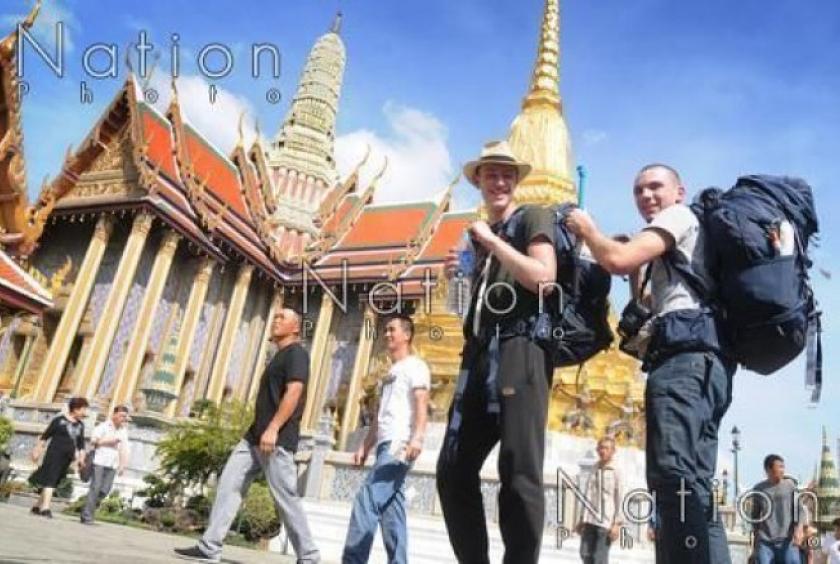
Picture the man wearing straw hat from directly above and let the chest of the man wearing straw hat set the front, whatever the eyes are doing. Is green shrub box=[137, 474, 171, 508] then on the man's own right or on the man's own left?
on the man's own right

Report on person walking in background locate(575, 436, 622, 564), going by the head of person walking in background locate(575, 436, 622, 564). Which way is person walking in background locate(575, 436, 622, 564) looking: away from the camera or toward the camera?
toward the camera

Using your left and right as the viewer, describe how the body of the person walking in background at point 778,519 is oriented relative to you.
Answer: facing the viewer

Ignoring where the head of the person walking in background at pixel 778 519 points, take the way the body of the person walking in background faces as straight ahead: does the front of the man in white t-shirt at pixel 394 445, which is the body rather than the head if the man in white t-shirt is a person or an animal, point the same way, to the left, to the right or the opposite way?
the same way

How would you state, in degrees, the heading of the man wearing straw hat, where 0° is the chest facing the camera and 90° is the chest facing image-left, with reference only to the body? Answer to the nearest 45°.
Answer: approximately 45°

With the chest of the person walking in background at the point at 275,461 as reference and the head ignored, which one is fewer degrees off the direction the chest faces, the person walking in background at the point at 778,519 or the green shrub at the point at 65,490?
the green shrub

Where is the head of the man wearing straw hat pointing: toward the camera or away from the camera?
toward the camera

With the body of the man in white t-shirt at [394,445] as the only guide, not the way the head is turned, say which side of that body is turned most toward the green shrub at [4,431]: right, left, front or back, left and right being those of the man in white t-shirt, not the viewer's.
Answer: right

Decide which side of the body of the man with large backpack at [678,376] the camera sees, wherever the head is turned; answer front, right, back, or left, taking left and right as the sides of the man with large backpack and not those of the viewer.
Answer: left

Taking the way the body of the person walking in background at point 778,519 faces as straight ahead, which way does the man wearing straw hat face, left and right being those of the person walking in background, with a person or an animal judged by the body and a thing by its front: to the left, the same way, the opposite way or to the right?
the same way

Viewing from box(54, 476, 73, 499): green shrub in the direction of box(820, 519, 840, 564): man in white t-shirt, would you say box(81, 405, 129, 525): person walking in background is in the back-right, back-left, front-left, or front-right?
front-right

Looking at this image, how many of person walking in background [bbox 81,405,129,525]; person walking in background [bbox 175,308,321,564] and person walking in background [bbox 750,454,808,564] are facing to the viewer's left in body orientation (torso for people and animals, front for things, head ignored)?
1

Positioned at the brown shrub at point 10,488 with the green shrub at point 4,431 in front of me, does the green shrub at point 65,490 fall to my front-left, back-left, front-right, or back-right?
front-right

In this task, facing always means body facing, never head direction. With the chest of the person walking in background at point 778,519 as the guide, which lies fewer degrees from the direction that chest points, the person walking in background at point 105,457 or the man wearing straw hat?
the man wearing straw hat

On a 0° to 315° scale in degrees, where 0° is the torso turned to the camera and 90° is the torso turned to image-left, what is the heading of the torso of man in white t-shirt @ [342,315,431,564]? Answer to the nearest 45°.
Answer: approximately 45°

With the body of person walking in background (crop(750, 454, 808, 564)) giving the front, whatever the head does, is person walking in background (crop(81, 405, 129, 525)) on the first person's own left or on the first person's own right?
on the first person's own right
